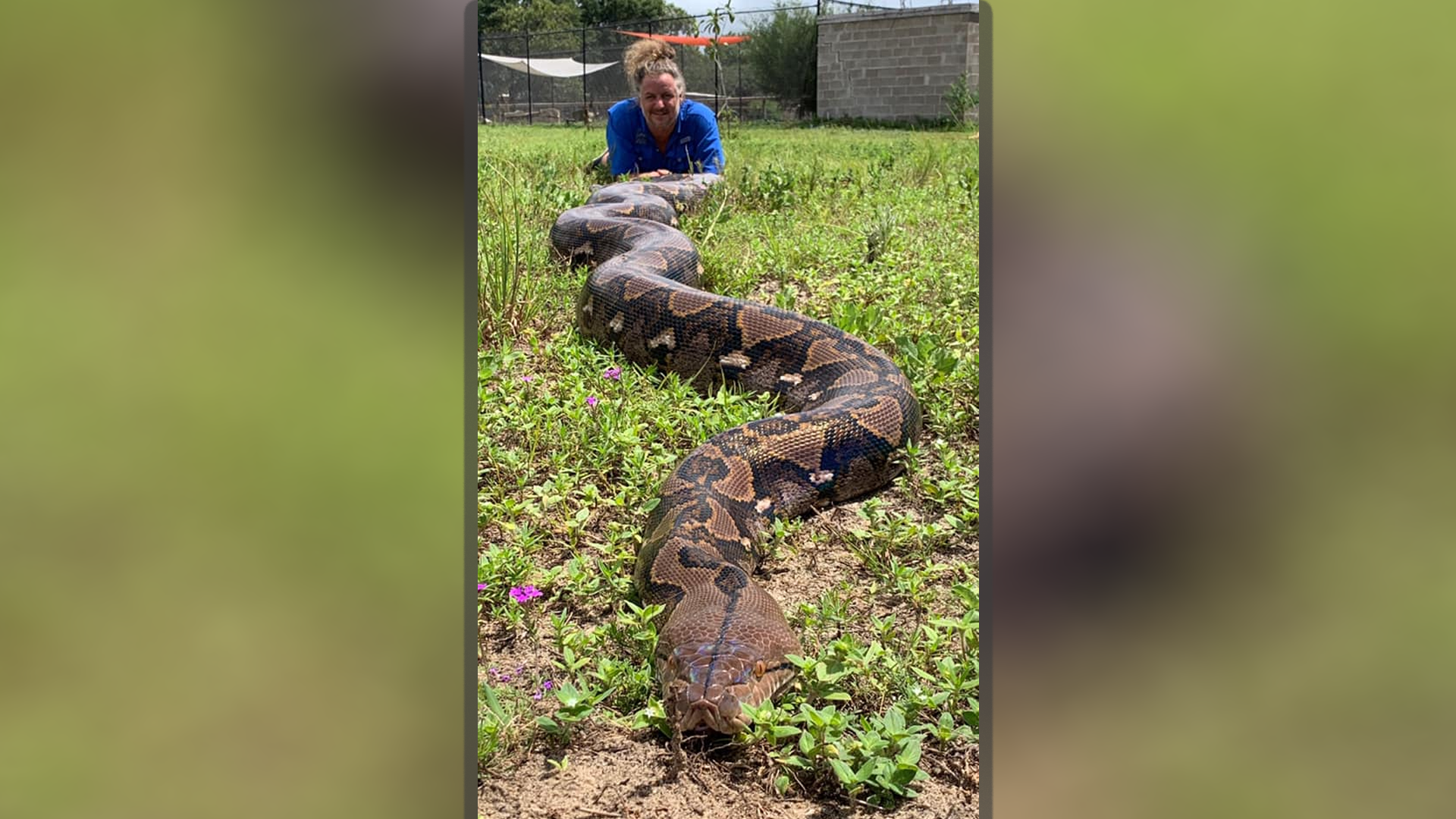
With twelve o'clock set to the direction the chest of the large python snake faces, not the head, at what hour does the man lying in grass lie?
The man lying in grass is roughly at 6 o'clock from the large python snake.

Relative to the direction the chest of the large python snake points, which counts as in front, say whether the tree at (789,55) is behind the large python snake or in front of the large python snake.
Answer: behind

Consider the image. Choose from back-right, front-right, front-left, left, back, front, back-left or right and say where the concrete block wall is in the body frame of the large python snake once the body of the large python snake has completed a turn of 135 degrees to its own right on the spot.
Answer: front-right

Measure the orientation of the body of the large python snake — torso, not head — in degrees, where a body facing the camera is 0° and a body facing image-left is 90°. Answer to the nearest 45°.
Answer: approximately 0°

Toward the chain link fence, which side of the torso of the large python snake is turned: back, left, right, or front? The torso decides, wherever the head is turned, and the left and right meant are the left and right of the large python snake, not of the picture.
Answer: back

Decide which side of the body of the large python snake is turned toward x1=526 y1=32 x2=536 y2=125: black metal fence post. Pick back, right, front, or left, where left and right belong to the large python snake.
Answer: back

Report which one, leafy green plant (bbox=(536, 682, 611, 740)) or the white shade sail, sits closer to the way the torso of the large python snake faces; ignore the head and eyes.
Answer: the leafy green plant

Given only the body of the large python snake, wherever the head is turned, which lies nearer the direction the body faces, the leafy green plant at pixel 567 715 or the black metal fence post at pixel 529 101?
the leafy green plant
